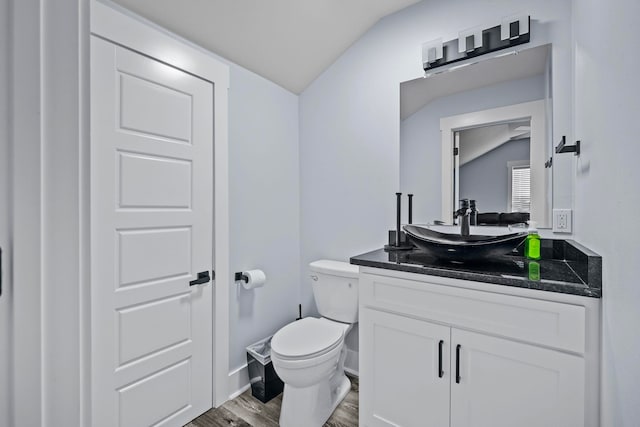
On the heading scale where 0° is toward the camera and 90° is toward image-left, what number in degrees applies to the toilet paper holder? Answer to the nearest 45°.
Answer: approximately 315°

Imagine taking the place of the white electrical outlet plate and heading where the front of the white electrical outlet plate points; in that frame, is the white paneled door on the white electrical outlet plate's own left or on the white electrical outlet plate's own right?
on the white electrical outlet plate's own right

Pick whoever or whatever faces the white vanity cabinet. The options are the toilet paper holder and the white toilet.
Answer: the toilet paper holder

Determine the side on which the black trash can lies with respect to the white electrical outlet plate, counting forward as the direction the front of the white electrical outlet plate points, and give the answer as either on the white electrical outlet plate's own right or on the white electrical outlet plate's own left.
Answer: on the white electrical outlet plate's own right

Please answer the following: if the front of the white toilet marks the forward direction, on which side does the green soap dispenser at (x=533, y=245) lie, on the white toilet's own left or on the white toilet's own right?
on the white toilet's own left

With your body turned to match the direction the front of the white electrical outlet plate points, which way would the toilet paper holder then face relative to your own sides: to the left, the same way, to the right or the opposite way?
to the left

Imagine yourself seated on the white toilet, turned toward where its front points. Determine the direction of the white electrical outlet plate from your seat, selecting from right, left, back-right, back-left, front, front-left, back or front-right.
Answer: back-left

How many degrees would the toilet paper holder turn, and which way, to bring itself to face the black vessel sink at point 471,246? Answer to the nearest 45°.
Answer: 0° — it already faces it

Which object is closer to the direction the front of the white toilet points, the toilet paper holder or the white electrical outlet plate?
the toilet paper holder

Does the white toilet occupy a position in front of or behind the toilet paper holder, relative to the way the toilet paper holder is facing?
in front

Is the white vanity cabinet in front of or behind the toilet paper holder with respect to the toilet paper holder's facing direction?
in front

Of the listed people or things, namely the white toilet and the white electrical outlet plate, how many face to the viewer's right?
0

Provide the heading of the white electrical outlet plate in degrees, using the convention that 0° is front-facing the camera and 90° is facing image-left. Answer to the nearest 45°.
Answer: approximately 0°

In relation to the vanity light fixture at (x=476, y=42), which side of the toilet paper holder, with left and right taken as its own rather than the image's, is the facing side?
front

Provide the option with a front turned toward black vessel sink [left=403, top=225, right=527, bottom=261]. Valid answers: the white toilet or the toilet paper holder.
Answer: the toilet paper holder
